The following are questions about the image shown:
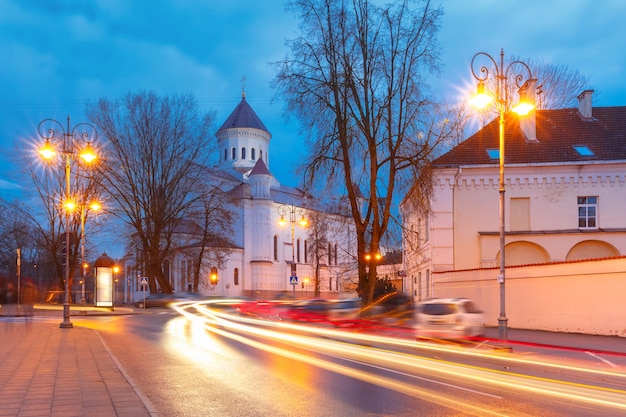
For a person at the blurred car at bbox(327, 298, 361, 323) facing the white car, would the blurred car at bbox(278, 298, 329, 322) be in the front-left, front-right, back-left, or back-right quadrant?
back-right

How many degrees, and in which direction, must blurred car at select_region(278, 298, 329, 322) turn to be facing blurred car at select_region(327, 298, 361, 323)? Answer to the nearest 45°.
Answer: approximately 135° to its left

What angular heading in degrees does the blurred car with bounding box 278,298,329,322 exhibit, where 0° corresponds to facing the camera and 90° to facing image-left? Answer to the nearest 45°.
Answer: approximately 90°

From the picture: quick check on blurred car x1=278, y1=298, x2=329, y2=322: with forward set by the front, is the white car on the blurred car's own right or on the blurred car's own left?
on the blurred car's own left

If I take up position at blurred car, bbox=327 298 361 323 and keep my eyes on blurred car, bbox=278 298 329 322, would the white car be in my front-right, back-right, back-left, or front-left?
back-left
